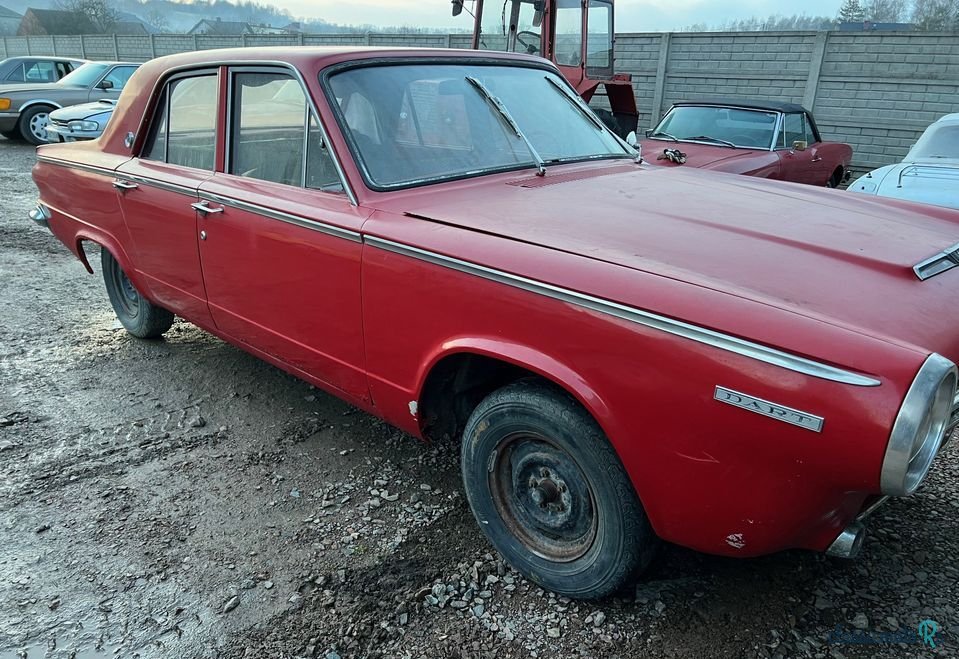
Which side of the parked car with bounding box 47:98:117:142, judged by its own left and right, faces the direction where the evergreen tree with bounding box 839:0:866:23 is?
back

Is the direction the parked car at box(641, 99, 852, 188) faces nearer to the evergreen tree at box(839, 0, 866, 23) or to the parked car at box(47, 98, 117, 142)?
the parked car

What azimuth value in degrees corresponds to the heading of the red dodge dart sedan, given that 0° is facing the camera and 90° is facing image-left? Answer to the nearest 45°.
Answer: approximately 315°

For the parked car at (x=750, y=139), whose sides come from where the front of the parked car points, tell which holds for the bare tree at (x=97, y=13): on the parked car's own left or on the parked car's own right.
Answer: on the parked car's own right

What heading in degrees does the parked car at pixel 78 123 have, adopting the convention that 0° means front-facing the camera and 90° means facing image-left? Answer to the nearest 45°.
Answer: approximately 45°

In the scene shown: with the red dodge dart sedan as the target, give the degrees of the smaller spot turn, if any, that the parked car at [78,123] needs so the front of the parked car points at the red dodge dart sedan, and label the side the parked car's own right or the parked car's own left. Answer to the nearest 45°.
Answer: approximately 45° to the parked car's own left

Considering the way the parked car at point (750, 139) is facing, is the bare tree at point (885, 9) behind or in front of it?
behind

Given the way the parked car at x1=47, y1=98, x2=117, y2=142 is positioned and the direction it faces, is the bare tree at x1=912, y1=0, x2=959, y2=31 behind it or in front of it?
behind

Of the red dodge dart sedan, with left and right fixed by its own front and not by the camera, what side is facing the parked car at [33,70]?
back
